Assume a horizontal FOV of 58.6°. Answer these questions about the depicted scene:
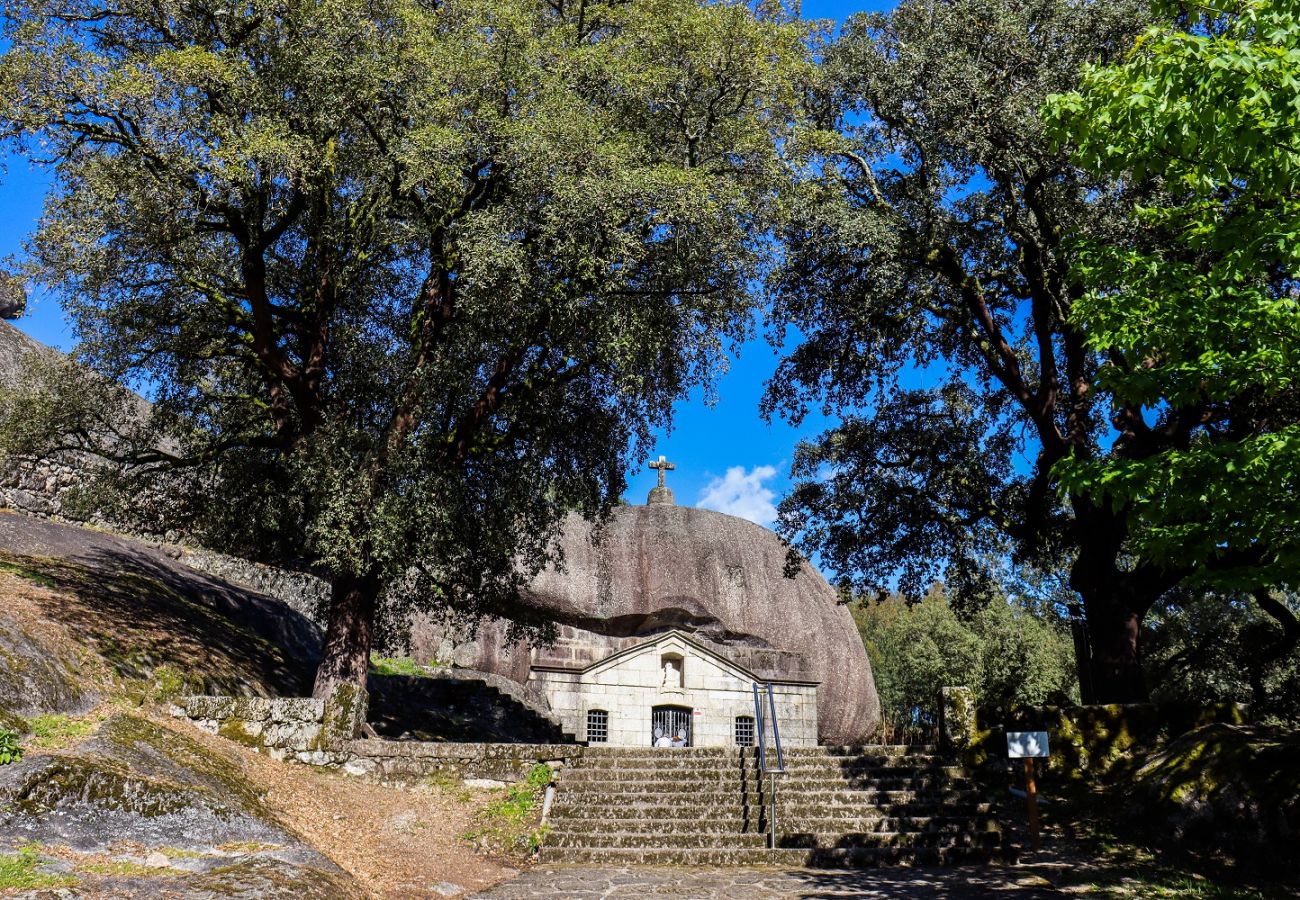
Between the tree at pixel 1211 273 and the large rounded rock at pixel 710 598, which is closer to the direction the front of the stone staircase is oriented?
the tree

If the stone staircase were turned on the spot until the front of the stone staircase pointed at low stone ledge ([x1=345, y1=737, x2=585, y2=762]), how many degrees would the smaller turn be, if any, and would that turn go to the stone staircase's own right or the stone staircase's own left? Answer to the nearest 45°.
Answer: approximately 90° to the stone staircase's own right

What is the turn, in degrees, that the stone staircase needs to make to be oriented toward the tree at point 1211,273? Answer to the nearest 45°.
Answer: approximately 45° to its left

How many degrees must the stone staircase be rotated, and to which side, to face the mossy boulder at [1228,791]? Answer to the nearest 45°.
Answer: approximately 90° to its left

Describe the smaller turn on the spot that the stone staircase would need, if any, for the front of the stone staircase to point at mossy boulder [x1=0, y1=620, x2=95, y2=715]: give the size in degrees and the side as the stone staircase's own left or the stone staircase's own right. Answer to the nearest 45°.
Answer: approximately 45° to the stone staircase's own right

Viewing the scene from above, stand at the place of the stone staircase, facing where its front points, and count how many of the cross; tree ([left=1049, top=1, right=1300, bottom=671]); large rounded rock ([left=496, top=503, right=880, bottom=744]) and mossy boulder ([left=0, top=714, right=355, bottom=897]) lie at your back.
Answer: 2

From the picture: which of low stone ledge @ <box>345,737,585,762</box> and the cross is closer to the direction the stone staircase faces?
the low stone ledge

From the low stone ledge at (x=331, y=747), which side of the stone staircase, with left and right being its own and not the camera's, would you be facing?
right

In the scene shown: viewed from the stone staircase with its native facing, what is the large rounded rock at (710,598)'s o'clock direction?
The large rounded rock is roughly at 6 o'clock from the stone staircase.

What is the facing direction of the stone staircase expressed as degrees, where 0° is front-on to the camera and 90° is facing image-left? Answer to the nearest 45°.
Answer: approximately 0°

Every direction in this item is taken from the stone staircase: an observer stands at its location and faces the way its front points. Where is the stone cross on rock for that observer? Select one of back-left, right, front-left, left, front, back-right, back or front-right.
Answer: back
